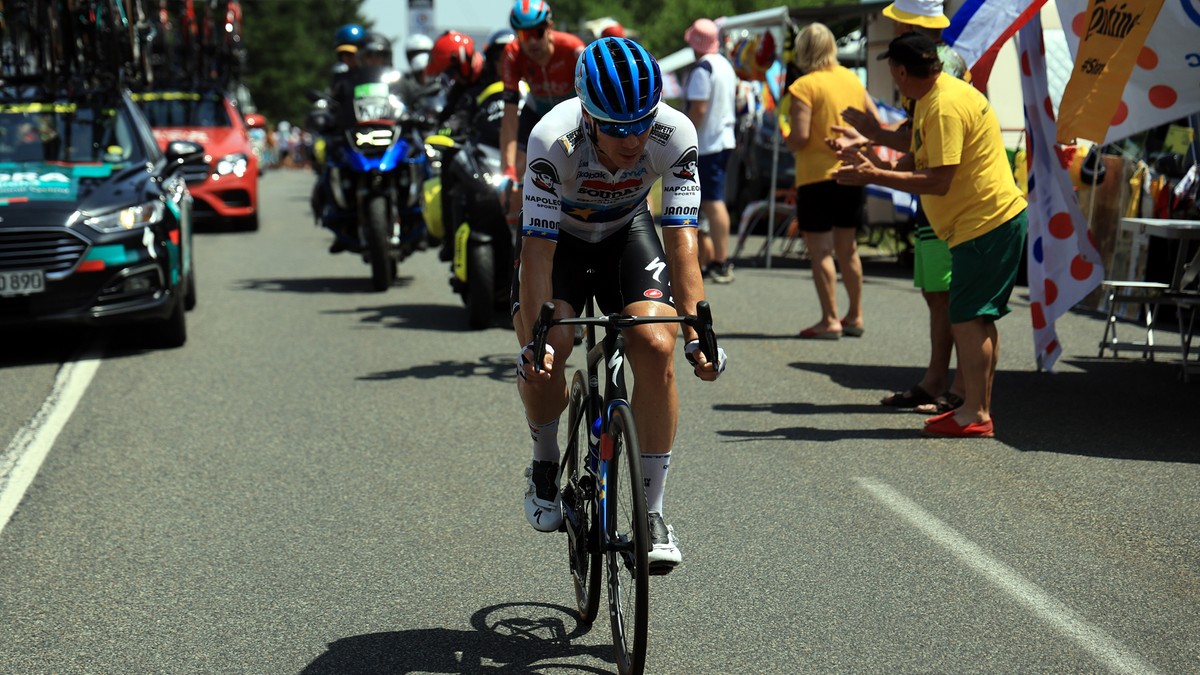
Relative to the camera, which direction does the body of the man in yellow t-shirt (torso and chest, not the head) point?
to the viewer's left

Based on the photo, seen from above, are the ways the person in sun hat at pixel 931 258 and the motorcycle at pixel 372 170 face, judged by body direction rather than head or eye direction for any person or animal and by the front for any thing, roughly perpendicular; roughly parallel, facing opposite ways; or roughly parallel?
roughly perpendicular

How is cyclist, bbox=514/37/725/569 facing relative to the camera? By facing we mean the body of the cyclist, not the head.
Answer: toward the camera

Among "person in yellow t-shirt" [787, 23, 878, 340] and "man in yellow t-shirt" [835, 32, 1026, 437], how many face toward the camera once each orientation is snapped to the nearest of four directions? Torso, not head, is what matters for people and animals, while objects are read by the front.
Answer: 0

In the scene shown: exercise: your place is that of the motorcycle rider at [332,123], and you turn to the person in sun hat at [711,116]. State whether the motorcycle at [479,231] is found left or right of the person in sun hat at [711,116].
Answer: right

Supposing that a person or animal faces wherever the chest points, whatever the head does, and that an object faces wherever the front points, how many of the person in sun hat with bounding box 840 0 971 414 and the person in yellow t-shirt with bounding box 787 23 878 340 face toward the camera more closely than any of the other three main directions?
0

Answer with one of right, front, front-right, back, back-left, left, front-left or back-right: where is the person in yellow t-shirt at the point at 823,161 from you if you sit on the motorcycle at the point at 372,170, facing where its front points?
front-left

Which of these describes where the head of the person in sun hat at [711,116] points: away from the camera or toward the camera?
away from the camera

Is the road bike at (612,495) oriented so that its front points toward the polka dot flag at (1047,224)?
no

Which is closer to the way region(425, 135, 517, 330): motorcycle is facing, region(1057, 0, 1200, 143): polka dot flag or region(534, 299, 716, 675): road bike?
the road bike

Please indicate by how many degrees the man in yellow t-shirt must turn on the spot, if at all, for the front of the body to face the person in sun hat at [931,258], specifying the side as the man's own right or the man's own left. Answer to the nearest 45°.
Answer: approximately 90° to the man's own right

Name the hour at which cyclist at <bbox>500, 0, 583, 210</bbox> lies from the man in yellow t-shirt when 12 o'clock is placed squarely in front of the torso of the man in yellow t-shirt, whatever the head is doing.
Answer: The cyclist is roughly at 1 o'clock from the man in yellow t-shirt.

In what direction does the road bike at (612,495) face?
toward the camera

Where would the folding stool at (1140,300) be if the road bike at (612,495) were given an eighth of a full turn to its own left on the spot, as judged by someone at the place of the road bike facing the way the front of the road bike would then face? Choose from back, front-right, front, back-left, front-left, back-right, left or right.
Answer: left

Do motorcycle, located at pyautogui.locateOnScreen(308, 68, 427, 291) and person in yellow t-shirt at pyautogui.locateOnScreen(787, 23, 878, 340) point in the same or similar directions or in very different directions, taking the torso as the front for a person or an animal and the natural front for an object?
very different directions

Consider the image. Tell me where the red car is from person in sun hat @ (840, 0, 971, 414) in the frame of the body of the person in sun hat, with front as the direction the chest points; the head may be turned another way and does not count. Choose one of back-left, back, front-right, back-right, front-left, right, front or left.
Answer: front-right

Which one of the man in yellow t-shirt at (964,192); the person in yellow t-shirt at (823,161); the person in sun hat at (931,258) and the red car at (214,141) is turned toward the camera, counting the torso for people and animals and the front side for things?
the red car

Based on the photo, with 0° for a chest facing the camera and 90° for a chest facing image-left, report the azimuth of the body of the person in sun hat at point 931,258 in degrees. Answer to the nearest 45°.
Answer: approximately 90°
